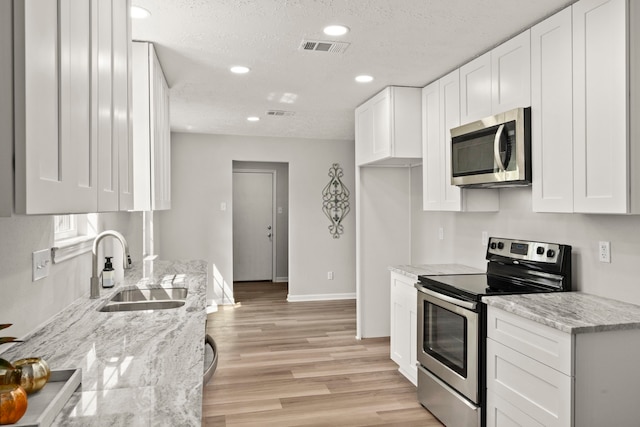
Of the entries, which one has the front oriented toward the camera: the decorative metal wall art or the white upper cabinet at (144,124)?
the decorative metal wall art

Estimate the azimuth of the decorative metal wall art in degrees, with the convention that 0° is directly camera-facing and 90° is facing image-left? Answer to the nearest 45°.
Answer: approximately 0°

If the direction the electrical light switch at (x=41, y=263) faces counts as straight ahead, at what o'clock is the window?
The window is roughly at 8 o'clock from the electrical light switch.

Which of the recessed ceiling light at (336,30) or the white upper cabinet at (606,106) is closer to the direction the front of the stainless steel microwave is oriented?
the recessed ceiling light

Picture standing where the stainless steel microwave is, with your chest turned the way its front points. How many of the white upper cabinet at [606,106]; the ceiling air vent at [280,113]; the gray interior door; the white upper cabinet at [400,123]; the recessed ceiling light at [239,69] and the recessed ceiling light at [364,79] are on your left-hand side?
1

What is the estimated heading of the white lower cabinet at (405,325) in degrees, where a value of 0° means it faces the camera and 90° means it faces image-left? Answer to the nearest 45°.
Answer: approximately 45°

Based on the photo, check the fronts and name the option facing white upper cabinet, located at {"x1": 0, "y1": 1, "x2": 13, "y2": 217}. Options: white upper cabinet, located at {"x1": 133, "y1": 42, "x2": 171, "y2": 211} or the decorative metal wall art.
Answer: the decorative metal wall art

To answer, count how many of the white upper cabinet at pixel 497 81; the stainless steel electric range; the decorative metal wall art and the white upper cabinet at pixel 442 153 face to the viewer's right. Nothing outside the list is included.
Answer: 0

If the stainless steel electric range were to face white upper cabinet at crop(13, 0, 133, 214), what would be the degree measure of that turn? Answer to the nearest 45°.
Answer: approximately 45° to its left

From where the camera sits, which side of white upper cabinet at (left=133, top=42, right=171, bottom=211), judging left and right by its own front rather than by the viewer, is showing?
right

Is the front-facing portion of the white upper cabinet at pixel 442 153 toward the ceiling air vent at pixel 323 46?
yes

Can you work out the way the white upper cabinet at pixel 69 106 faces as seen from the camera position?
facing the viewer and to the right of the viewer

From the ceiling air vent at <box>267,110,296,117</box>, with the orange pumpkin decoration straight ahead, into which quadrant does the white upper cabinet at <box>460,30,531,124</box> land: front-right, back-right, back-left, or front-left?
front-left

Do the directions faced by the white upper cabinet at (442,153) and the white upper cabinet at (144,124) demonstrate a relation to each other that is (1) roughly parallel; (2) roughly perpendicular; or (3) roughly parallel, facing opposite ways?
roughly parallel, facing opposite ways

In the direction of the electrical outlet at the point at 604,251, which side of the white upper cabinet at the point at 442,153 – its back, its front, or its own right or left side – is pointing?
left

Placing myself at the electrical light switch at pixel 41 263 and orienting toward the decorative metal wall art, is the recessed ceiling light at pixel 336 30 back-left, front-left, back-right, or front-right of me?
front-right

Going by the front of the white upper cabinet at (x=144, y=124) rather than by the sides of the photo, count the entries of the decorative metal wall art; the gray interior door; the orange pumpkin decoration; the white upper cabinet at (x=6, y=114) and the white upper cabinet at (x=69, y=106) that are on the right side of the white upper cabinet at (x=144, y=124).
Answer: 3

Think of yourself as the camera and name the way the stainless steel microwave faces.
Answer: facing the viewer and to the left of the viewer

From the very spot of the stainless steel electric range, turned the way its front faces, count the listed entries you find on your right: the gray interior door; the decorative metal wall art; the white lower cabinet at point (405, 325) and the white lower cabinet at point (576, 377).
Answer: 3
